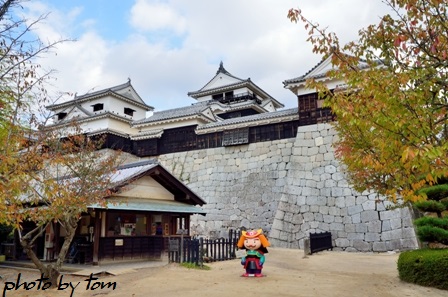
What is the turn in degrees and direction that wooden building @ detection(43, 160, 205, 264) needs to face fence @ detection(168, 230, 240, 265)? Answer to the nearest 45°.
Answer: approximately 45° to its left

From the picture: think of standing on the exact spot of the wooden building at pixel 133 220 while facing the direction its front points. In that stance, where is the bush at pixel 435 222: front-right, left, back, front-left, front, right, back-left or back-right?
front-left

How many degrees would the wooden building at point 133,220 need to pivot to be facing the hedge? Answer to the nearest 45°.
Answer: approximately 45° to its left

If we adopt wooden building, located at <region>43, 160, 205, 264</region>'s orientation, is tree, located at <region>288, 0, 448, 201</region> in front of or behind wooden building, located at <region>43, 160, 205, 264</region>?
in front

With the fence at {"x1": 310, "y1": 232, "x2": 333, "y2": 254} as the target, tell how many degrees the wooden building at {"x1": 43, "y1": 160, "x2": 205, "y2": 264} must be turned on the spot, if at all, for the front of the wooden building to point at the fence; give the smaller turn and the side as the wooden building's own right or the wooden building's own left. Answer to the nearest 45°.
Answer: approximately 90° to the wooden building's own left

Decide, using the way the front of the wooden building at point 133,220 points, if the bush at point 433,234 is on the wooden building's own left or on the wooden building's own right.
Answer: on the wooden building's own left

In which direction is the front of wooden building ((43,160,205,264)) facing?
toward the camera

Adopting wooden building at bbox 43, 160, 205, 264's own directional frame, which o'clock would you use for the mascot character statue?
The mascot character statue is roughly at 11 o'clock from the wooden building.

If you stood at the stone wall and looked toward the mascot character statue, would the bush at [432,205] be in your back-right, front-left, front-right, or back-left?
front-left

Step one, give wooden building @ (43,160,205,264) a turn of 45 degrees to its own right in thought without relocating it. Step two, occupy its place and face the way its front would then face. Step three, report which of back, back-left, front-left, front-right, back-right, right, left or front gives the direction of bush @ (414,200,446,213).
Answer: left
